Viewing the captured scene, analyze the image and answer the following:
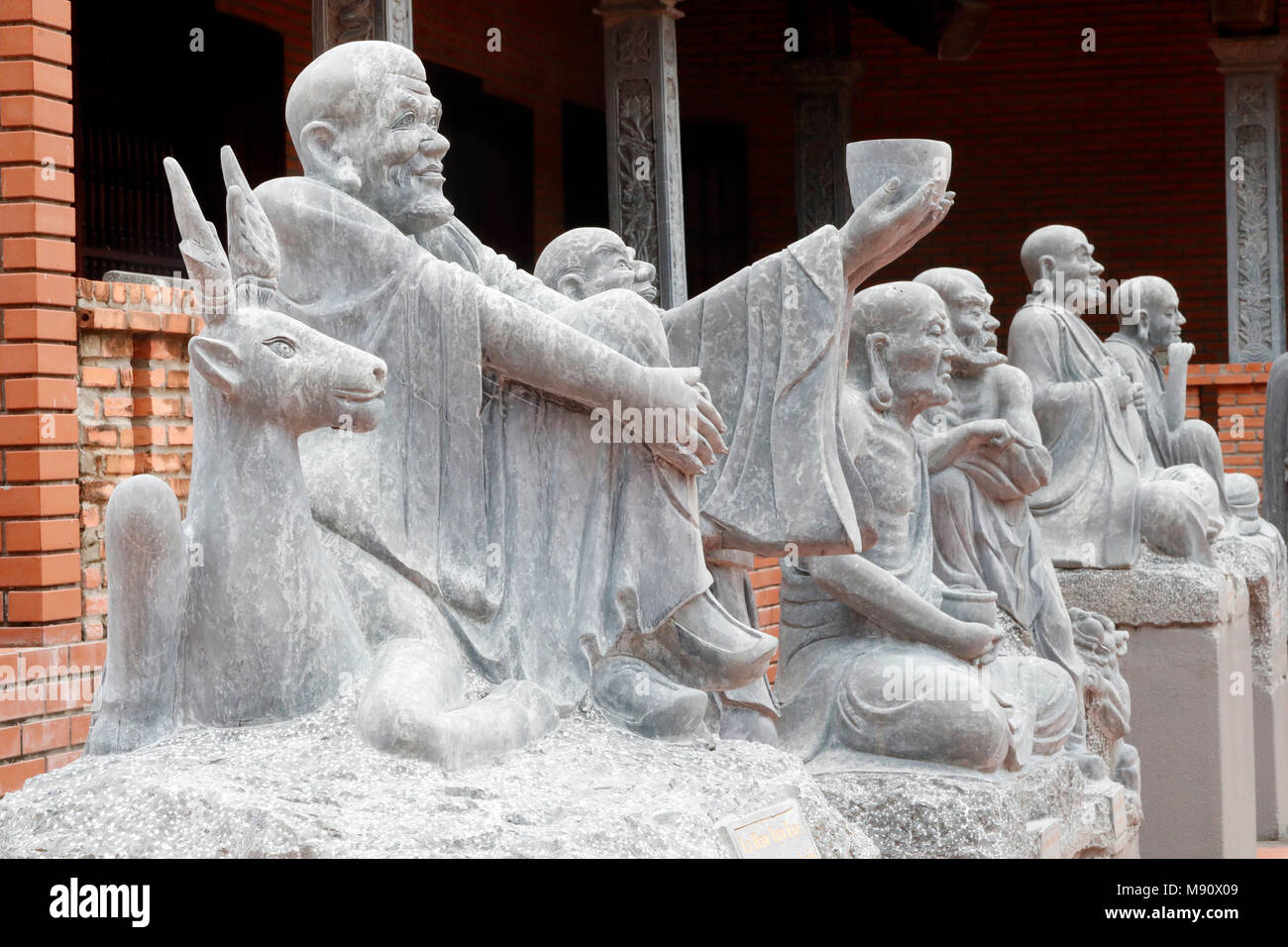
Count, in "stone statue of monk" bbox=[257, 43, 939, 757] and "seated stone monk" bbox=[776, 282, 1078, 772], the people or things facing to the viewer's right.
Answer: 2

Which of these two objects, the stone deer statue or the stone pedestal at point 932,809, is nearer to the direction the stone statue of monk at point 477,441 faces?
the stone pedestal

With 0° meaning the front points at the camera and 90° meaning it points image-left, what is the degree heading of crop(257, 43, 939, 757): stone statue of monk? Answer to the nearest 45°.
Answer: approximately 270°

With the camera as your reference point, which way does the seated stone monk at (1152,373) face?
facing to the right of the viewer

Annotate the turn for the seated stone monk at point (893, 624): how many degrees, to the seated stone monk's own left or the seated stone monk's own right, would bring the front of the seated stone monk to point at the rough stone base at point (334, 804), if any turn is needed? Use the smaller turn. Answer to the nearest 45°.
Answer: approximately 135° to the seated stone monk's own right

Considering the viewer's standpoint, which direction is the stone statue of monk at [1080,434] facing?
facing to the right of the viewer

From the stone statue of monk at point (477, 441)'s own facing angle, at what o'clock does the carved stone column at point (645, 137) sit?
The carved stone column is roughly at 9 o'clock from the stone statue of monk.

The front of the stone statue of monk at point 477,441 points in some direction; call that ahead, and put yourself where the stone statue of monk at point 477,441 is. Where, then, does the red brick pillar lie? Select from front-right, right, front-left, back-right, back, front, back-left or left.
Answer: back-left

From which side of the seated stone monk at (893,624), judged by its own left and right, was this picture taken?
right
